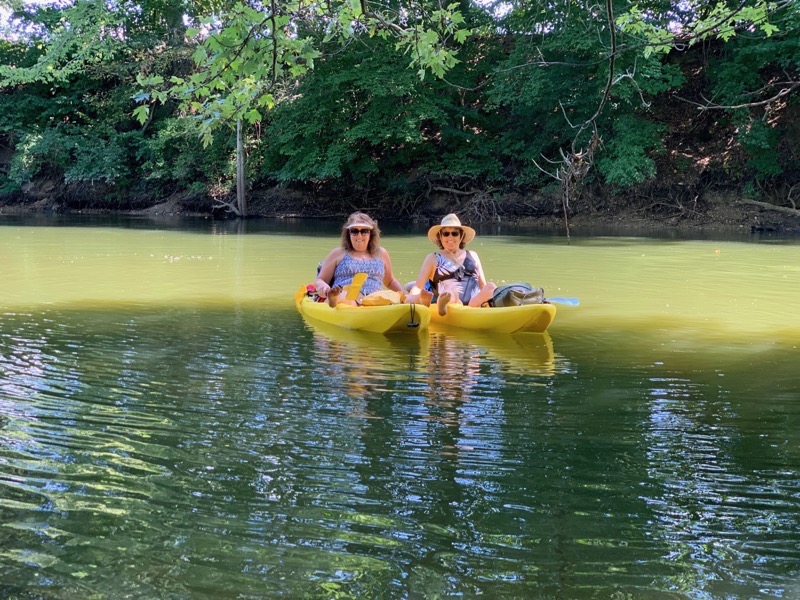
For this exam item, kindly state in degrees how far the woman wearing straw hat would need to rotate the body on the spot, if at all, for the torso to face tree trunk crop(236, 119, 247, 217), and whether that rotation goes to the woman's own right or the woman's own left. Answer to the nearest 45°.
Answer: approximately 180°

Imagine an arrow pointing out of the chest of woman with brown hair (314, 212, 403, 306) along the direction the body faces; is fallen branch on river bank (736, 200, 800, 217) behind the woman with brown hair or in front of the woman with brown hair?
behind

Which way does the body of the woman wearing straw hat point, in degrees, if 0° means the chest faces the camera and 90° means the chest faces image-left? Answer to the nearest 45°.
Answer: approximately 0°

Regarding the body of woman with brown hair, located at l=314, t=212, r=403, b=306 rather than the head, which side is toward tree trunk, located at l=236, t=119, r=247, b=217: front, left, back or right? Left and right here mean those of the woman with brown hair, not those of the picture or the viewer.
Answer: back

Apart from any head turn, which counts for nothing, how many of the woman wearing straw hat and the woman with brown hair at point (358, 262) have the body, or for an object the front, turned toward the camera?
2

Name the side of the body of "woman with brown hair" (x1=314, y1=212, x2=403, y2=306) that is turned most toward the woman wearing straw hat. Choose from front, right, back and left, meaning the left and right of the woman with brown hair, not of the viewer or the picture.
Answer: left

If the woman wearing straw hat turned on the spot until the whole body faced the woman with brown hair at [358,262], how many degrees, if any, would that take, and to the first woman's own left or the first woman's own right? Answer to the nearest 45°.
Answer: approximately 90° to the first woman's own right
